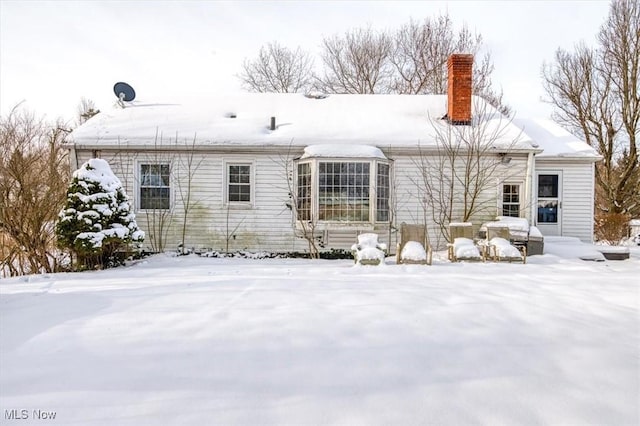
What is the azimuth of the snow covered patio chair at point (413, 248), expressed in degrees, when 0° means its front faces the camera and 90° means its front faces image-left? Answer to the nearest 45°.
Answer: approximately 0°

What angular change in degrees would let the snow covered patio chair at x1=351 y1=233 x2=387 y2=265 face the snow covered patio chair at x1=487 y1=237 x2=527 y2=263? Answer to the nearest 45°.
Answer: approximately 90° to its left

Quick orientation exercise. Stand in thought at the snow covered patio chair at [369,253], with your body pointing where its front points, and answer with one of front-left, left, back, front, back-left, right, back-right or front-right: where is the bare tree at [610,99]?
back-left

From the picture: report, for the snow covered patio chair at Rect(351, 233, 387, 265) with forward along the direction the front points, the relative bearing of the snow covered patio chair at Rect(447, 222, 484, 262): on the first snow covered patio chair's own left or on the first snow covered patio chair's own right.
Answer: on the first snow covered patio chair's own left

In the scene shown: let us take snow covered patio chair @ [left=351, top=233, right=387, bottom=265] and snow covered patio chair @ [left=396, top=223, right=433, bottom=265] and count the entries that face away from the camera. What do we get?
0

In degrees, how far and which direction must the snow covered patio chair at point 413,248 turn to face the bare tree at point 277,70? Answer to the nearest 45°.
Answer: approximately 135° to its right

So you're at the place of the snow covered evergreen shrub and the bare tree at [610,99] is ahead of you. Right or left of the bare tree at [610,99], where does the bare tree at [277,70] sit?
left
